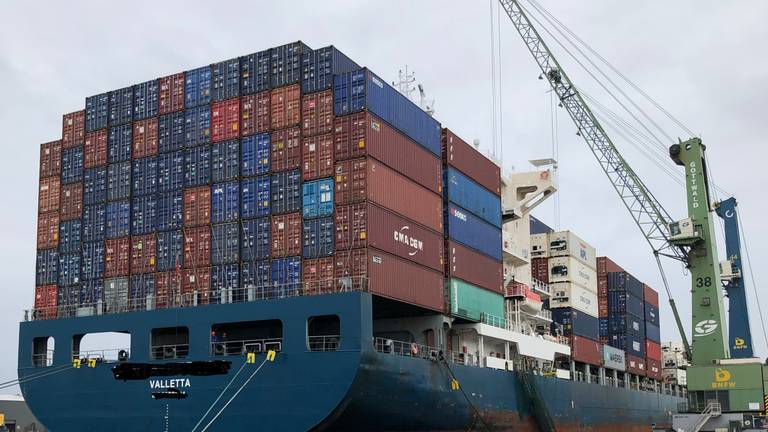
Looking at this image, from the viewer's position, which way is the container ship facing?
facing away from the viewer and to the right of the viewer

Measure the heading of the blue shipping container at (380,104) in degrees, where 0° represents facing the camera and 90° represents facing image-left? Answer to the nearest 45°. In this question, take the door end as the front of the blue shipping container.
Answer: approximately 45°

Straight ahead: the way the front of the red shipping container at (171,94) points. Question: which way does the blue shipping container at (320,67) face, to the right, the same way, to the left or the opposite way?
the same way

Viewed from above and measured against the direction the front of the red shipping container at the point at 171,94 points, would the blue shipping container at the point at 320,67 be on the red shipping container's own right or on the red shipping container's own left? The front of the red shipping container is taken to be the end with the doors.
on the red shipping container's own left

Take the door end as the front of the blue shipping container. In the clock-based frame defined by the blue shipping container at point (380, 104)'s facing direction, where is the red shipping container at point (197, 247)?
The red shipping container is roughly at 2 o'clock from the blue shipping container.

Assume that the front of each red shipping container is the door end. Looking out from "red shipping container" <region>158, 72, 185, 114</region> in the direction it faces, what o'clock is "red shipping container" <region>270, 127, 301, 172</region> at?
"red shipping container" <region>270, 127, 301, 172</region> is roughly at 9 o'clock from "red shipping container" <region>158, 72, 185, 114</region>.

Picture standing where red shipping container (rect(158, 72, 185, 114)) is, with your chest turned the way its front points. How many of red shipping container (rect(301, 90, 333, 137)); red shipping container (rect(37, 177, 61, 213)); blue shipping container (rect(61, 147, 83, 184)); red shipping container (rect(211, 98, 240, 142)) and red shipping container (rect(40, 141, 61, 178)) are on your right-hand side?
3

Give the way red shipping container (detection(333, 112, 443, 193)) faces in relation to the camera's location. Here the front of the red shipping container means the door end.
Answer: facing the viewer and to the left of the viewer

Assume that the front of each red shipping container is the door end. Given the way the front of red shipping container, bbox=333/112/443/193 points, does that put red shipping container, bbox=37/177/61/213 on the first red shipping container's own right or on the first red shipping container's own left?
on the first red shipping container's own right
